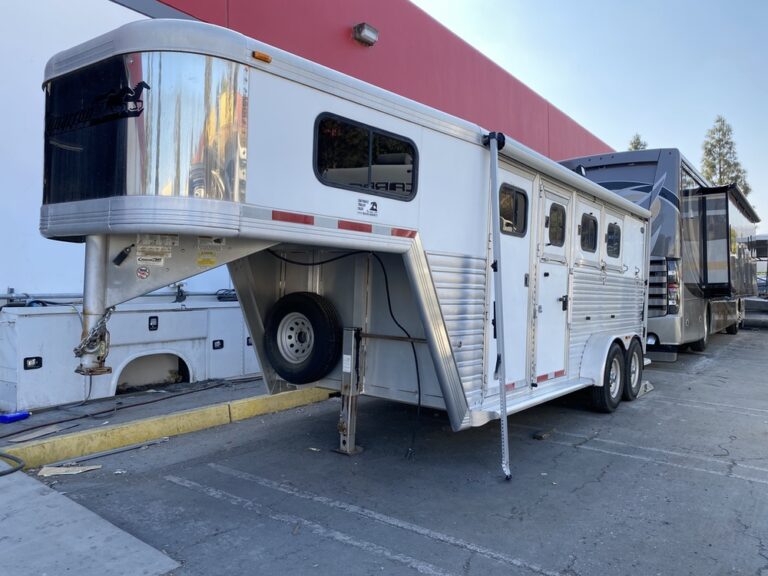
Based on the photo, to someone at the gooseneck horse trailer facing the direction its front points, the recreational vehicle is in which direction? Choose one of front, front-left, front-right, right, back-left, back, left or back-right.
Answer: back

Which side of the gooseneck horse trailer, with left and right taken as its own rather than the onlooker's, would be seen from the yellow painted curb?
right

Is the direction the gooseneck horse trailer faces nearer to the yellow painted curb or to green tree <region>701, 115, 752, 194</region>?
the yellow painted curb

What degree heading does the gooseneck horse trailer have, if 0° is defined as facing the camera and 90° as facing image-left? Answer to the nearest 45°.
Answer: approximately 45°

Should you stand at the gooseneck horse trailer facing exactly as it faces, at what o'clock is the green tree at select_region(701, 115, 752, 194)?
The green tree is roughly at 6 o'clock from the gooseneck horse trailer.
